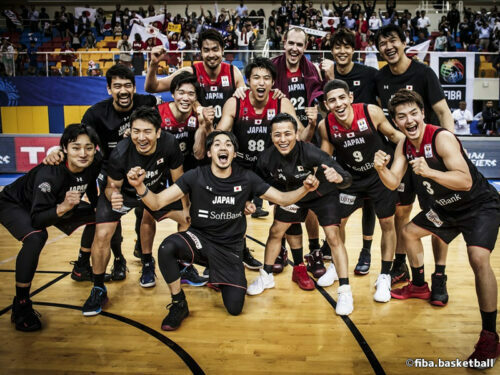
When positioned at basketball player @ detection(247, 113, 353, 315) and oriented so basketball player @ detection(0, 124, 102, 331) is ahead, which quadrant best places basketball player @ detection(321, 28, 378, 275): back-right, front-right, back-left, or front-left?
back-right

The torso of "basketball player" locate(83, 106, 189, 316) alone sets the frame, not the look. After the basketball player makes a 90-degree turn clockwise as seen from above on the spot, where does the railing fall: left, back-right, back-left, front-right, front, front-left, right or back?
right

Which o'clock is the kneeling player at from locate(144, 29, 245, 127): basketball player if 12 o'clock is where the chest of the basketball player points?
The kneeling player is roughly at 12 o'clock from the basketball player.

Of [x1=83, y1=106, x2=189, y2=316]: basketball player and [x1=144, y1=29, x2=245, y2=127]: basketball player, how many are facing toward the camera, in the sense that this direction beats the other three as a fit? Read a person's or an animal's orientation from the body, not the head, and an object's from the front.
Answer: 2
